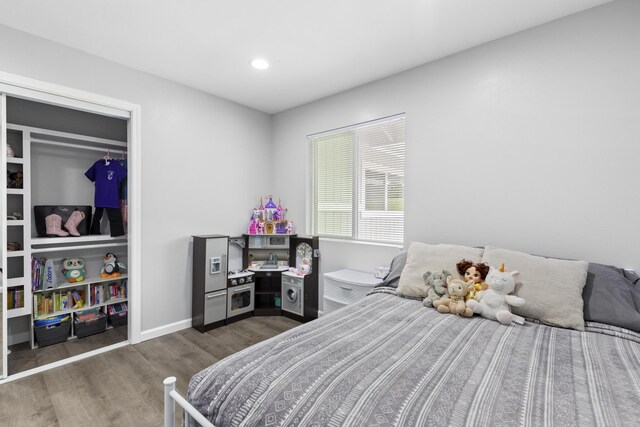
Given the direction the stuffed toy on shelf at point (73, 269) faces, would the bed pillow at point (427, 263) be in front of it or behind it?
in front

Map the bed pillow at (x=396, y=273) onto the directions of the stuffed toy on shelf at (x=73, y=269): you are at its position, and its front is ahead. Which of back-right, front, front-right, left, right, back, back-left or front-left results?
front-left

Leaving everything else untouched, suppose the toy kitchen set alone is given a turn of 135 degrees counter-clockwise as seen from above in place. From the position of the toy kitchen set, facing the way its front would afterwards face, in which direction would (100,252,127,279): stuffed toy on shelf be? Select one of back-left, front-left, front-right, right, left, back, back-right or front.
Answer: back-left

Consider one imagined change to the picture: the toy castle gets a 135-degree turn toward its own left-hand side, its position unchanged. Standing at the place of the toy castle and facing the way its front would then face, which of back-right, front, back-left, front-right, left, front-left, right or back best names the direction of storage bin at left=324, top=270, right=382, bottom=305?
right

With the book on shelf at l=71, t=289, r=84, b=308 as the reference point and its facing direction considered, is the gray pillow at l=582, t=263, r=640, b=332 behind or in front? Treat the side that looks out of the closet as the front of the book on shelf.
in front

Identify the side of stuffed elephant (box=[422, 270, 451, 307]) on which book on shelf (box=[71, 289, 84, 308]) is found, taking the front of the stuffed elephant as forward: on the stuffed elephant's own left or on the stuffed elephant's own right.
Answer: on the stuffed elephant's own right
